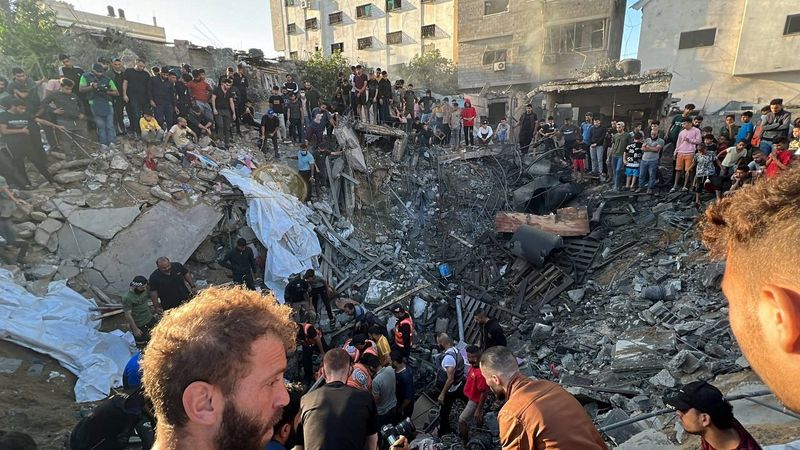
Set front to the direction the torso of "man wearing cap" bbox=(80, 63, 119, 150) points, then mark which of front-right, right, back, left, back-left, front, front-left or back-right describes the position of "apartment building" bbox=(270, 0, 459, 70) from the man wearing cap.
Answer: back-left

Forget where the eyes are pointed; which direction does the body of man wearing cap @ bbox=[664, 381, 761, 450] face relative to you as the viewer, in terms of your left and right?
facing to the left of the viewer

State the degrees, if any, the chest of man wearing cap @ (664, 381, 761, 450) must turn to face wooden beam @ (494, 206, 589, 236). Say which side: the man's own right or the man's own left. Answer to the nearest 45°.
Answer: approximately 45° to the man's own right

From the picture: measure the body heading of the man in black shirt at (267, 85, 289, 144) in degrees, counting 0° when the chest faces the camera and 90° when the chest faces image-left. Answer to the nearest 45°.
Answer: approximately 0°

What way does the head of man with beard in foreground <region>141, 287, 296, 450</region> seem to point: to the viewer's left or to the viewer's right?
to the viewer's right

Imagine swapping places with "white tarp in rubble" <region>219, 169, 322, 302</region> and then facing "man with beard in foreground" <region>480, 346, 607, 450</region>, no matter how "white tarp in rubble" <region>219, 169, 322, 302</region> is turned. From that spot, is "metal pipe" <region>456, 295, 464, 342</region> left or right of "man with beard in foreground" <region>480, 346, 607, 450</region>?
left

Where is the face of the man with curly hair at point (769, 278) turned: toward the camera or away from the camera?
away from the camera

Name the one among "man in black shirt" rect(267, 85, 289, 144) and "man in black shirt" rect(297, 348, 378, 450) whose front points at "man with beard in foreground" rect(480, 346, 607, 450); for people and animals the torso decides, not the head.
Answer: "man in black shirt" rect(267, 85, 289, 144)

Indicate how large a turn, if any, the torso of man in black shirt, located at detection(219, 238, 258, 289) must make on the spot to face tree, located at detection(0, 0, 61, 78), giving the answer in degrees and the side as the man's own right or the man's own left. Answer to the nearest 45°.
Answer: approximately 135° to the man's own right

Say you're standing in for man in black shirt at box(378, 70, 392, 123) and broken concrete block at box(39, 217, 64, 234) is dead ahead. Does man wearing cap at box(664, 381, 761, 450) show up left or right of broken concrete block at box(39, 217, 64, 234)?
left

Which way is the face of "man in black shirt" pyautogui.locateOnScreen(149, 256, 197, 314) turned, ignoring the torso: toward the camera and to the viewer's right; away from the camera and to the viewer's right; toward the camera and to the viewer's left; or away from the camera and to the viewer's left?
toward the camera and to the viewer's right

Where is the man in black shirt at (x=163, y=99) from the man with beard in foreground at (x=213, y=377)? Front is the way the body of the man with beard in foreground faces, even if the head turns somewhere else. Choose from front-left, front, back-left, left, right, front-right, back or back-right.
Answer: left

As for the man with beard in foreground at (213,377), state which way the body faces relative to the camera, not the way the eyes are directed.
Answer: to the viewer's right
